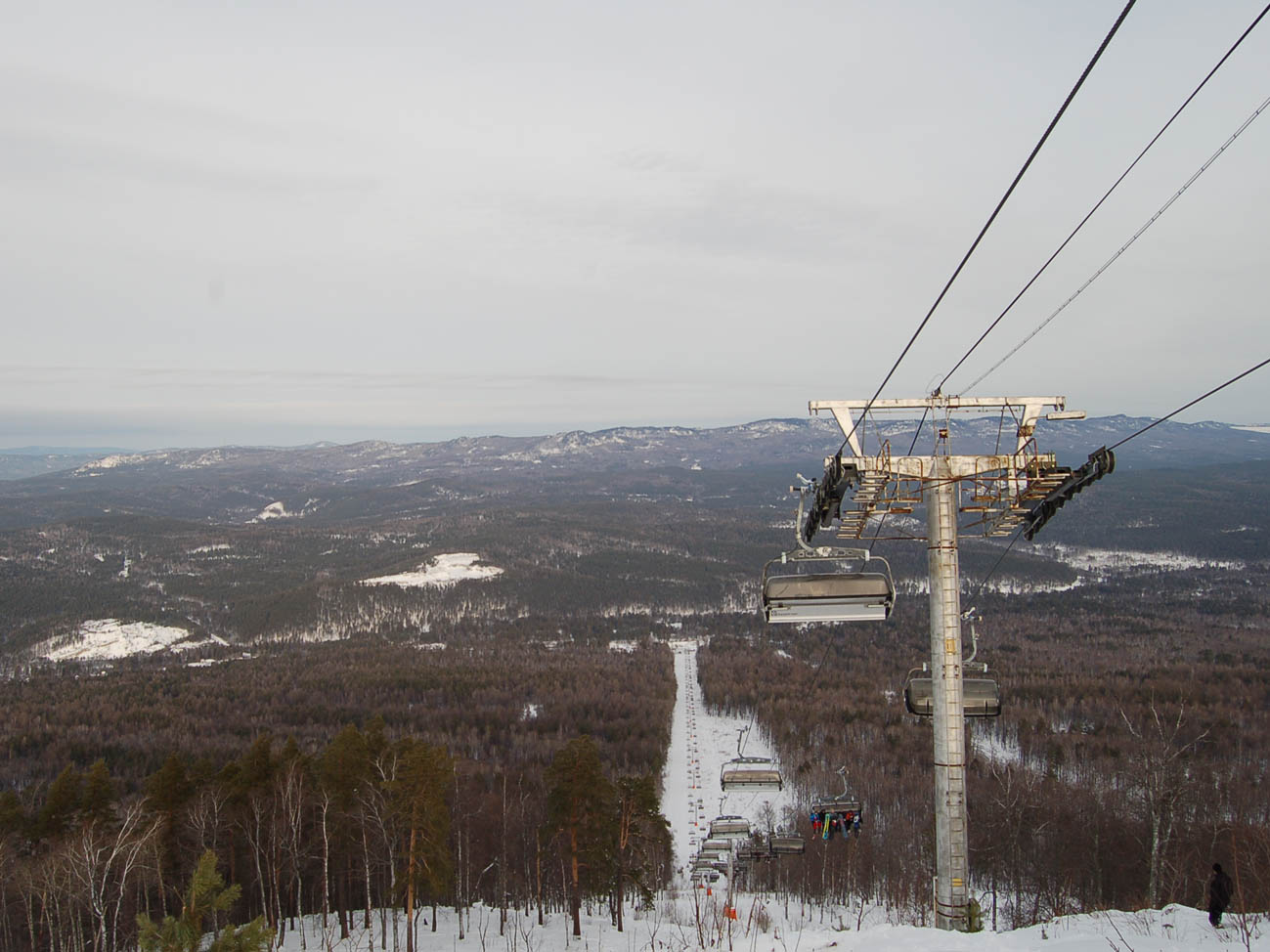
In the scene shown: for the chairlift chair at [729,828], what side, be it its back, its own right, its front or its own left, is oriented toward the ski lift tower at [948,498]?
back

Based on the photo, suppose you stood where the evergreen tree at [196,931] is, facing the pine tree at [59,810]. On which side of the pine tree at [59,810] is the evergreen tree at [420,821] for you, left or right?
right

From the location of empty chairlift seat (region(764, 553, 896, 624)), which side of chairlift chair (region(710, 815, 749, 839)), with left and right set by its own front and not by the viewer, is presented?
back

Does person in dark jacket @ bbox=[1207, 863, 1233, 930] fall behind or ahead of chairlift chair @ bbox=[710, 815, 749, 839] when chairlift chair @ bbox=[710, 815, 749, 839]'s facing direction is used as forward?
behind

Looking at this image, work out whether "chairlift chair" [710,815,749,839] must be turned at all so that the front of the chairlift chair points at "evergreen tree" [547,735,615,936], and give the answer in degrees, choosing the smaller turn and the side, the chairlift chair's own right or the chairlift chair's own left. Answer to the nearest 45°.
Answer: approximately 180°

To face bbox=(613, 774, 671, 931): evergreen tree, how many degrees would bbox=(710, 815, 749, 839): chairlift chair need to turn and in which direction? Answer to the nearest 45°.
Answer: approximately 180°

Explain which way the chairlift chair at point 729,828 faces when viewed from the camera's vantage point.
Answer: facing away from the viewer

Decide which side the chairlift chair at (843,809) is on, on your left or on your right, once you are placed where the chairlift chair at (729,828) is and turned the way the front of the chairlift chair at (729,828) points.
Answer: on your right
